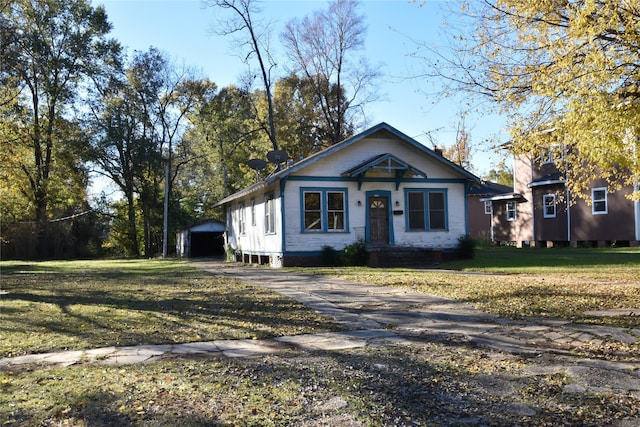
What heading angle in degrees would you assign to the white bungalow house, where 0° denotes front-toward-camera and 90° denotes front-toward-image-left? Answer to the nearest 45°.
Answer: approximately 0°

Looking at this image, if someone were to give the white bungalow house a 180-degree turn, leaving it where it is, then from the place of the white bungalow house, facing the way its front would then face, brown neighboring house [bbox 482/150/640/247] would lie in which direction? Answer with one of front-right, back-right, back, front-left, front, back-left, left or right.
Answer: front-right

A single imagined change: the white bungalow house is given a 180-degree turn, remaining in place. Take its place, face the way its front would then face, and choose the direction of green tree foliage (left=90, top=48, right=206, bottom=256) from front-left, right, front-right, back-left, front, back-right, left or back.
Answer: front-left

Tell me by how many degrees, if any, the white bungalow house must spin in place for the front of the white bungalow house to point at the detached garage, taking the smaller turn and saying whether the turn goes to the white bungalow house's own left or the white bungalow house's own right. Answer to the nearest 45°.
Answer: approximately 135° to the white bungalow house's own right

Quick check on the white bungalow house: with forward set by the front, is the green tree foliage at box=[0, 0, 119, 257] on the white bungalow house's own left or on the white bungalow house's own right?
on the white bungalow house's own right

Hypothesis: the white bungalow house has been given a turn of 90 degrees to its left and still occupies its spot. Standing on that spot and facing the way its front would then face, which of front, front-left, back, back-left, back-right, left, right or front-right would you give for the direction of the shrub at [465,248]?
front
